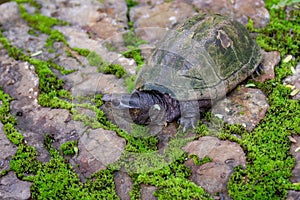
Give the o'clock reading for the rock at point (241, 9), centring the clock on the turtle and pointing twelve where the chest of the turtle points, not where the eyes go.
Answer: The rock is roughly at 5 o'clock from the turtle.

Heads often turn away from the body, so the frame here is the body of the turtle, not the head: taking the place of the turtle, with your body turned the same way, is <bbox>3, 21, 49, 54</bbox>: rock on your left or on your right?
on your right

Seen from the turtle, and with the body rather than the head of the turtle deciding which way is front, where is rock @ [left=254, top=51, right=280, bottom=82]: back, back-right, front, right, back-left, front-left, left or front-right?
back

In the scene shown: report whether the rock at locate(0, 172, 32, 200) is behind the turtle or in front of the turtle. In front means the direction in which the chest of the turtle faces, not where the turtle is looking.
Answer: in front

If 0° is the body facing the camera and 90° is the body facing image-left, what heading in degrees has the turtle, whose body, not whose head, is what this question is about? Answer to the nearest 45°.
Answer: approximately 45°

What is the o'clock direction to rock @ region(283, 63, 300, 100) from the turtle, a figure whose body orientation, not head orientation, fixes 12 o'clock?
The rock is roughly at 7 o'clock from the turtle.

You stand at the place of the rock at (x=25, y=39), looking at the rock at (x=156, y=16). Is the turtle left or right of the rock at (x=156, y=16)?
right

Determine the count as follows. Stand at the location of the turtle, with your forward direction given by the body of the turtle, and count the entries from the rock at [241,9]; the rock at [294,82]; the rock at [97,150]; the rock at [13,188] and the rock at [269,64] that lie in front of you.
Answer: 2

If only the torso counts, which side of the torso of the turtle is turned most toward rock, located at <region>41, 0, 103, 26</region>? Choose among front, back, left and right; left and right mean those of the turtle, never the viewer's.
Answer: right

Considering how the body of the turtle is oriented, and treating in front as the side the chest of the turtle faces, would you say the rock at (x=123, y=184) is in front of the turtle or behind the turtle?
in front

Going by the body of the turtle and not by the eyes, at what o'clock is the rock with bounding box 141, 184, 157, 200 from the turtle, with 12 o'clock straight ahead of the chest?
The rock is roughly at 11 o'clock from the turtle.

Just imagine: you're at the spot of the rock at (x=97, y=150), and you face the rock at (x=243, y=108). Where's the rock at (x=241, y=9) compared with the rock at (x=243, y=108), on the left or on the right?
left

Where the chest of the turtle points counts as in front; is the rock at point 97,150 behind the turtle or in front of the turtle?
in front
